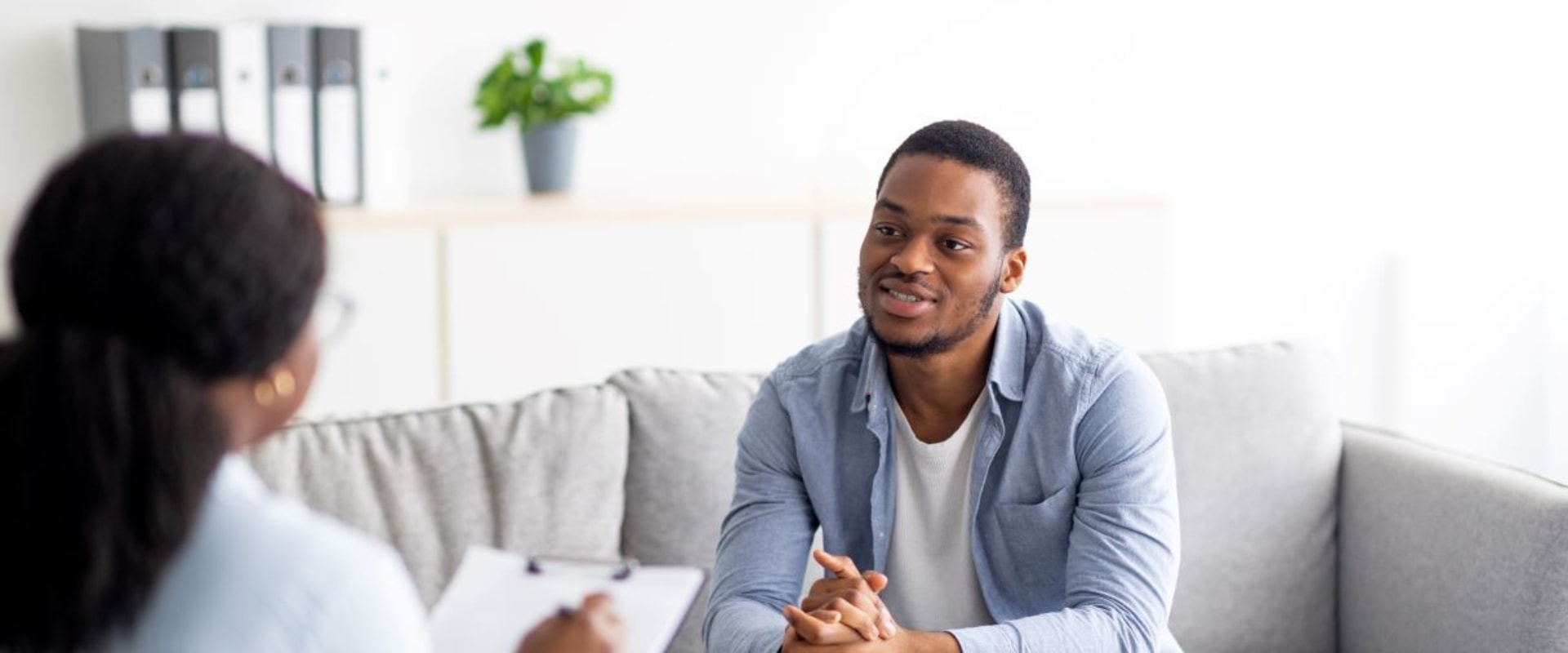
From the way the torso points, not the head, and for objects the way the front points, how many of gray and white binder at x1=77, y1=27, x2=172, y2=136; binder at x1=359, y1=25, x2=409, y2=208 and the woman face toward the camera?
2

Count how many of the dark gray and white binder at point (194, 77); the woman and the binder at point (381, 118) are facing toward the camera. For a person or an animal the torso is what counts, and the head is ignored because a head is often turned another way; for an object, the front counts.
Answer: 2

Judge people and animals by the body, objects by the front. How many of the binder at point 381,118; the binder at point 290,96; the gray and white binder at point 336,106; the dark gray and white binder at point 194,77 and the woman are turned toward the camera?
4

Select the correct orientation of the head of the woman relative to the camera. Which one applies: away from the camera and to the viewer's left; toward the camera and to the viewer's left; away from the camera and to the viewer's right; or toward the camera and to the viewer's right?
away from the camera and to the viewer's right

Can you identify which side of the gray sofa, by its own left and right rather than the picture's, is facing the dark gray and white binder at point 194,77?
back

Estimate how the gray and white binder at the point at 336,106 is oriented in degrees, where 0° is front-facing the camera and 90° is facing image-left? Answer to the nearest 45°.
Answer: approximately 0°

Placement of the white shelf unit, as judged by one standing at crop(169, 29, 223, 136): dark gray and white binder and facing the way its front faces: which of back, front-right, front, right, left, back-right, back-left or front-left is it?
left

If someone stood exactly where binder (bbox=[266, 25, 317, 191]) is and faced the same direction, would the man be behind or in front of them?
in front

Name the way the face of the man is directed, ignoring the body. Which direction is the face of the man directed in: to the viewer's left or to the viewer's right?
to the viewer's left

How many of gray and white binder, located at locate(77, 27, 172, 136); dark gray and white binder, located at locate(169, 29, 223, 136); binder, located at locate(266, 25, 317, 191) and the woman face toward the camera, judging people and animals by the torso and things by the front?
3
